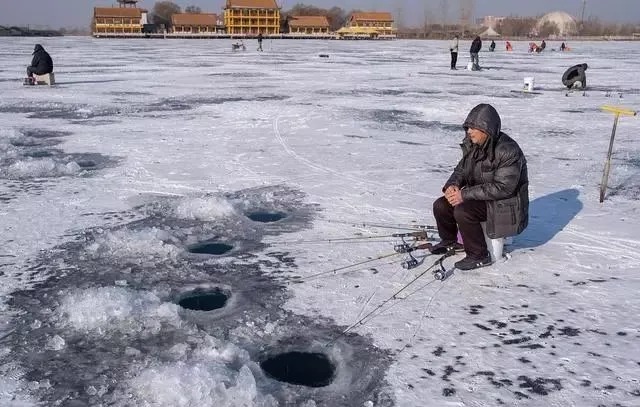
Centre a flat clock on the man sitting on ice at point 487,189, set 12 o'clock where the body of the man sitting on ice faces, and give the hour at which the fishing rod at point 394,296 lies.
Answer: The fishing rod is roughly at 12 o'clock from the man sitting on ice.

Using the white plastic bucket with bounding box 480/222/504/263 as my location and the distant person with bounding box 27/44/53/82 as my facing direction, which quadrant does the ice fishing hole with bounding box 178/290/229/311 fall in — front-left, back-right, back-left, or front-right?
front-left

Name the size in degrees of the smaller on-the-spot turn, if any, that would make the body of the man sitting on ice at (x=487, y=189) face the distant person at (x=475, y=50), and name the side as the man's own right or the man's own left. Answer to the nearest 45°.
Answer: approximately 135° to the man's own right

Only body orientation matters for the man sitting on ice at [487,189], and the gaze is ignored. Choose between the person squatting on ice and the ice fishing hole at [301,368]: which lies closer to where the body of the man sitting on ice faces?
the ice fishing hole

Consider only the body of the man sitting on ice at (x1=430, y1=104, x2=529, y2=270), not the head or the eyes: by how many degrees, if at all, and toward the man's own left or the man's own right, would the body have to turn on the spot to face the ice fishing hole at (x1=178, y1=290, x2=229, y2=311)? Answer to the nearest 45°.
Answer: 0° — they already face it

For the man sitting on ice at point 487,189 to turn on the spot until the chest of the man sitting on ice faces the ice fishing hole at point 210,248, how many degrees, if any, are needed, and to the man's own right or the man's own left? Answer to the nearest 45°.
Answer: approximately 45° to the man's own right

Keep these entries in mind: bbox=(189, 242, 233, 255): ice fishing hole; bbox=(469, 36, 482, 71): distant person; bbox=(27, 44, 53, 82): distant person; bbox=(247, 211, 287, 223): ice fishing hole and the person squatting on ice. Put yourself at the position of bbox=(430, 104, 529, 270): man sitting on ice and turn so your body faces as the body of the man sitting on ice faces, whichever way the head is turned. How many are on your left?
0

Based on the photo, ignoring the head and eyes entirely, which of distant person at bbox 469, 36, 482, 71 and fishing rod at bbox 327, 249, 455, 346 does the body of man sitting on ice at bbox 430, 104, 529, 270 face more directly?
the fishing rod

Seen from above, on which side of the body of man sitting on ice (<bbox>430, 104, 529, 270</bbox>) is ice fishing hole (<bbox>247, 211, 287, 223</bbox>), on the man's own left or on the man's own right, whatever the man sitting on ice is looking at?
on the man's own right

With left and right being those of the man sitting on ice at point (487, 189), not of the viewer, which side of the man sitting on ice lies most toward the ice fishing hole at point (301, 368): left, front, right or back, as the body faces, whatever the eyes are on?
front

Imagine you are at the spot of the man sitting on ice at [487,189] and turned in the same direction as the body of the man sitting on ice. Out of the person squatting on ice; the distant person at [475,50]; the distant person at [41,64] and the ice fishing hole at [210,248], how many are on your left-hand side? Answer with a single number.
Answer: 0

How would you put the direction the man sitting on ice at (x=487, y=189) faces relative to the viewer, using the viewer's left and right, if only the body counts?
facing the viewer and to the left of the viewer

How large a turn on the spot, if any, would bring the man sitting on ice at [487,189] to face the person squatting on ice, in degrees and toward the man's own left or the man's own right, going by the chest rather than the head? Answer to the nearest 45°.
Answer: approximately 135° to the man's own right

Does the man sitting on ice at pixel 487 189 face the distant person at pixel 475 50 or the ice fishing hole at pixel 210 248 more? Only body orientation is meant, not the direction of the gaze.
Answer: the ice fishing hole

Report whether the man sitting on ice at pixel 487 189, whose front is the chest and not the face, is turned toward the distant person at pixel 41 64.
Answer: no
